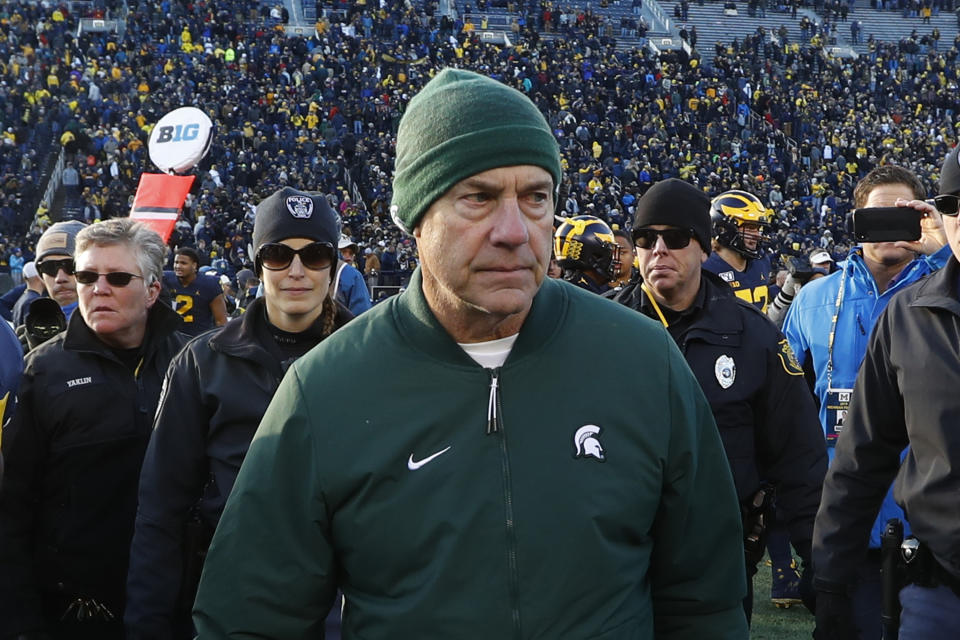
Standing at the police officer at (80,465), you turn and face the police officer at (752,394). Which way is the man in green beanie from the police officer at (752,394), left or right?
right

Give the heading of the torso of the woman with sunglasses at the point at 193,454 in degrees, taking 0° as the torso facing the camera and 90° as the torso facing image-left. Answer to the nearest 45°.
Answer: approximately 0°

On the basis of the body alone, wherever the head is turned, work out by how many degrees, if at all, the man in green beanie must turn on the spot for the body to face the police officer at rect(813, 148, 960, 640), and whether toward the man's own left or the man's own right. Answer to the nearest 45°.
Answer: approximately 135° to the man's own left

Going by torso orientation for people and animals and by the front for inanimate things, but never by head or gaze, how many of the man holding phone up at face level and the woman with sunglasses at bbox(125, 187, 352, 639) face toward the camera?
2

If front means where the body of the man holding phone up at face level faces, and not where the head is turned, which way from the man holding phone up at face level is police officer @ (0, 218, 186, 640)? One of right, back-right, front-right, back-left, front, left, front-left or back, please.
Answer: front-right

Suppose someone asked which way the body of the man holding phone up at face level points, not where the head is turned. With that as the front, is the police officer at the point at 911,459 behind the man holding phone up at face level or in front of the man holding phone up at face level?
in front

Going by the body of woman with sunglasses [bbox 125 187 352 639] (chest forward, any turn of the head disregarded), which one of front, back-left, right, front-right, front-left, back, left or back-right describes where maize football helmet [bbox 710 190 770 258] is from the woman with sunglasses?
back-left
